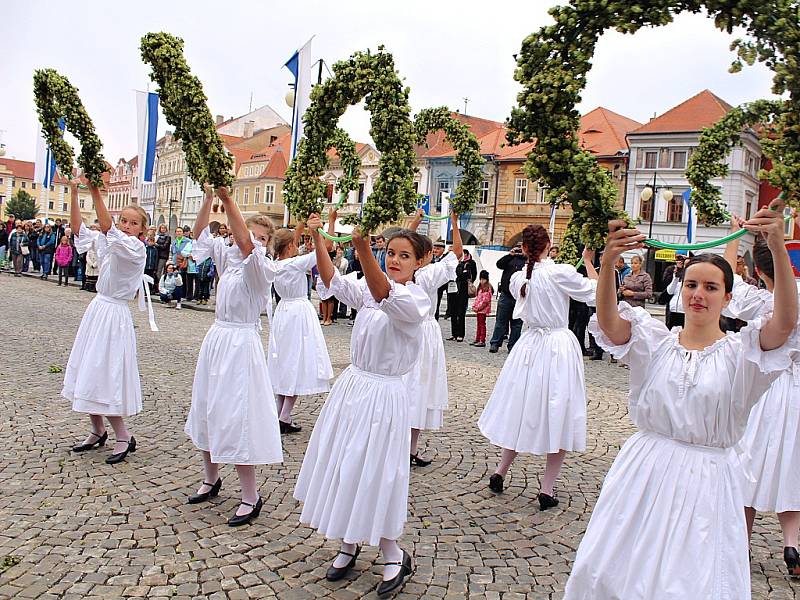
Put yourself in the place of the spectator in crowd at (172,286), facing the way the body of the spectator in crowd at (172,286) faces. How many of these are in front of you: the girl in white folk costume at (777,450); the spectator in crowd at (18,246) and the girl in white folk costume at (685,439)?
2

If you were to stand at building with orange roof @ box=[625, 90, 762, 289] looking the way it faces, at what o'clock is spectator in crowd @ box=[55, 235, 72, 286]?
The spectator in crowd is roughly at 1 o'clock from the building with orange roof.

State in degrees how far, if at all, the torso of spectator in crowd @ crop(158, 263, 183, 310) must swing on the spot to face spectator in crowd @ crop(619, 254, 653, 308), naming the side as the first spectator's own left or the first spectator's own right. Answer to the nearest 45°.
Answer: approximately 45° to the first spectator's own left

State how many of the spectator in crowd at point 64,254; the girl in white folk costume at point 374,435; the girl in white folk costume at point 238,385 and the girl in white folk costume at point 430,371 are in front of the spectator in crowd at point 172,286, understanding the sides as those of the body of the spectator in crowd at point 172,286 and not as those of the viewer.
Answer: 3

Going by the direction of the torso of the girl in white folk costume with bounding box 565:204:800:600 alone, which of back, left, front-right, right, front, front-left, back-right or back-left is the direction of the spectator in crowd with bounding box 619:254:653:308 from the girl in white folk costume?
back

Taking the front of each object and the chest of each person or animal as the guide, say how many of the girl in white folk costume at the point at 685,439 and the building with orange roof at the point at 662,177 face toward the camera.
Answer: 2
